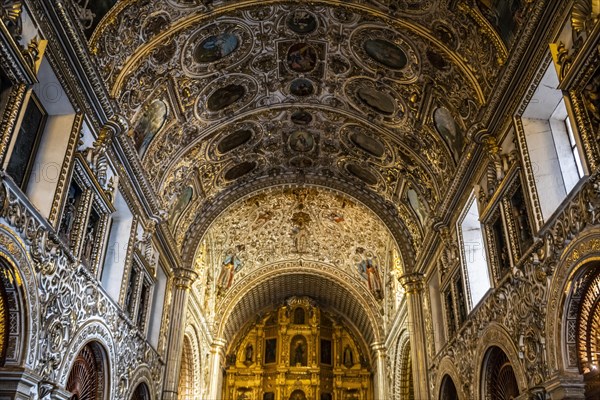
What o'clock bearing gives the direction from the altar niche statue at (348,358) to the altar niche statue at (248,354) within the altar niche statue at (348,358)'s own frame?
the altar niche statue at (248,354) is roughly at 3 o'clock from the altar niche statue at (348,358).

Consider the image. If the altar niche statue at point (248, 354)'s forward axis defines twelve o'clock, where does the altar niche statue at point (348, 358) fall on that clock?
the altar niche statue at point (348, 358) is roughly at 9 o'clock from the altar niche statue at point (248, 354).

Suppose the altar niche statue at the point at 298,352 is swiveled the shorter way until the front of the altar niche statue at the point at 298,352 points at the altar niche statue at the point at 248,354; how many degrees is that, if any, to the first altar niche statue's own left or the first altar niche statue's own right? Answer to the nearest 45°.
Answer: approximately 90° to the first altar niche statue's own right

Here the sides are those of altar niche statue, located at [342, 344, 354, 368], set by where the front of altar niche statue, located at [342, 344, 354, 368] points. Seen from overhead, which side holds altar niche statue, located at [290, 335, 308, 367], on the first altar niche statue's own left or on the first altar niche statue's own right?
on the first altar niche statue's own right

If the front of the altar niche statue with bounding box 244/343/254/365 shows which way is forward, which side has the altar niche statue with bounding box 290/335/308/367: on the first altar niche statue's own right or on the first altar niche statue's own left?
on the first altar niche statue's own left

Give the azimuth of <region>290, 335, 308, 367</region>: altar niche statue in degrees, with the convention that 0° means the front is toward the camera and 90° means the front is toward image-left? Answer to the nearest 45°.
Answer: approximately 0°
